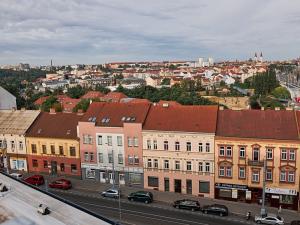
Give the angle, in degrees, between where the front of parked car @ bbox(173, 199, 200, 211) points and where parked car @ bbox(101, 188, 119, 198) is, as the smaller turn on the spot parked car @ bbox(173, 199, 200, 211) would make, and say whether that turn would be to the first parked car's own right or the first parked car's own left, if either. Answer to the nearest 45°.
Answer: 0° — it already faces it

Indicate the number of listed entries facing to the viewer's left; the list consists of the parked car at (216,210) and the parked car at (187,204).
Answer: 2

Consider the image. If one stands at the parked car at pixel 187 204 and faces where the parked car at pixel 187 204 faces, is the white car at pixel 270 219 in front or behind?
behind

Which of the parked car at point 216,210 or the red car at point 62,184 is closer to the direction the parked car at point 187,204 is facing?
the red car

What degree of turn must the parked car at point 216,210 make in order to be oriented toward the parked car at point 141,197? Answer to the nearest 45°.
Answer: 0° — it already faces it

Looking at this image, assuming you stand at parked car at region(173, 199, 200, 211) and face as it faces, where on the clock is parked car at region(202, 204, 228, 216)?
parked car at region(202, 204, 228, 216) is roughly at 7 o'clock from parked car at region(173, 199, 200, 211).

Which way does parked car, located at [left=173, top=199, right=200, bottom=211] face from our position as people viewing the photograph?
facing to the left of the viewer

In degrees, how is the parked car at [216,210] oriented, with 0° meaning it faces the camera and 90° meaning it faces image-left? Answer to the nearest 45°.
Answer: approximately 90°
